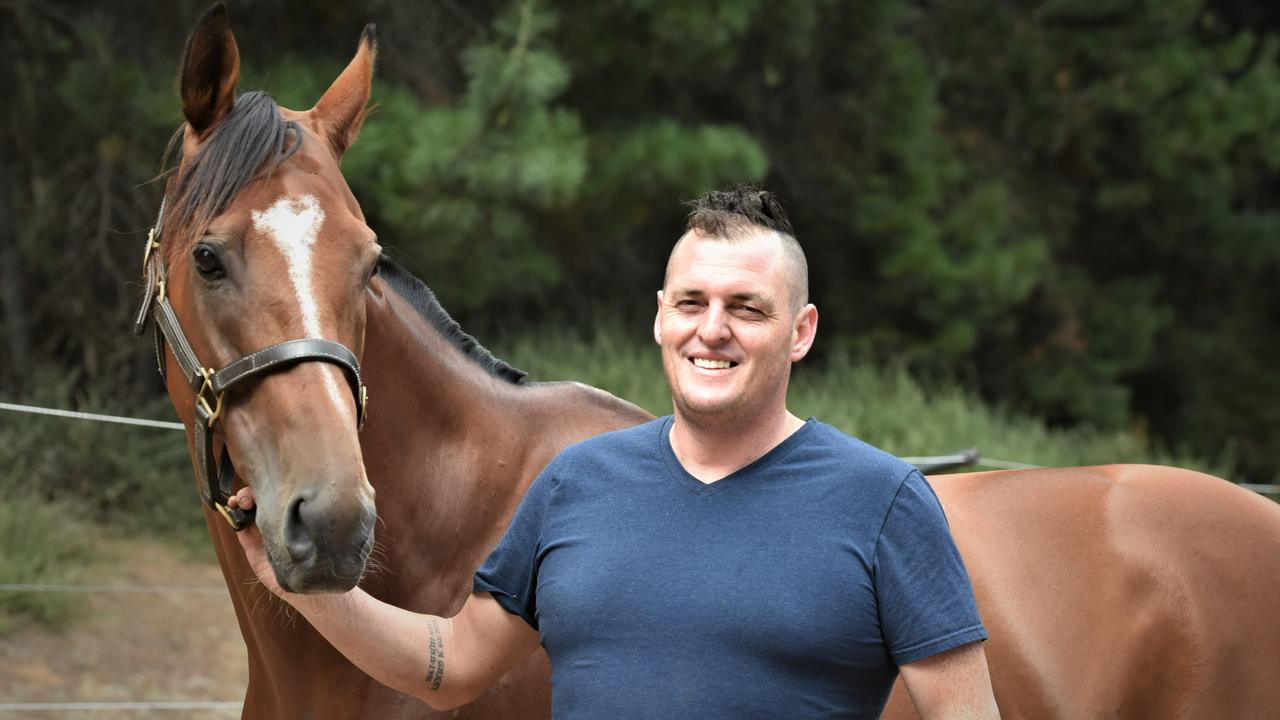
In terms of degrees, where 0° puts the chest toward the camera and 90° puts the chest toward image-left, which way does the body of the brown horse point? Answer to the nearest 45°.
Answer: approximately 90°

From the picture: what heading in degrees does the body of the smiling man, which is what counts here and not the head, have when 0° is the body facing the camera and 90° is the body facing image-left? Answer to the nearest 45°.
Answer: approximately 0°

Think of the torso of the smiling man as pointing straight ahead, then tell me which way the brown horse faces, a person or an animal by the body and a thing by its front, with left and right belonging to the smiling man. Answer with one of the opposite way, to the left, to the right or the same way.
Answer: to the right

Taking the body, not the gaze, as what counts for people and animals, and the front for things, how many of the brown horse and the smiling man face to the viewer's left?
1
